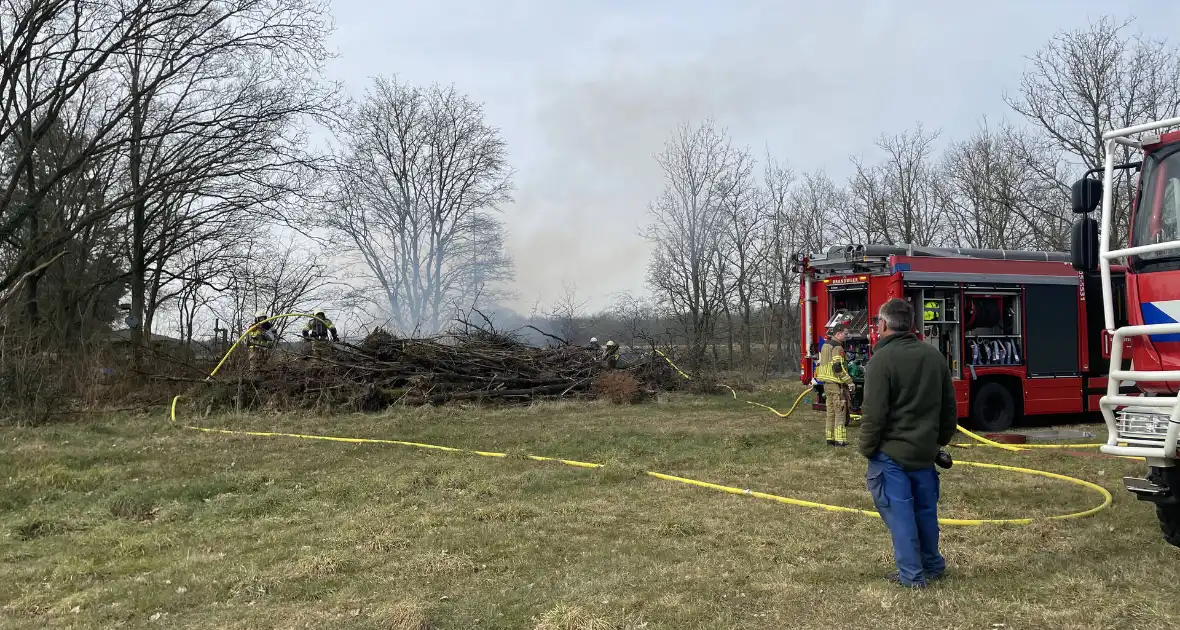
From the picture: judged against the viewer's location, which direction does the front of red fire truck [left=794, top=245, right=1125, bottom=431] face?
facing away from the viewer and to the right of the viewer

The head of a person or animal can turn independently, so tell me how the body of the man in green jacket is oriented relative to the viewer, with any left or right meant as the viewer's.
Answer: facing away from the viewer and to the left of the viewer

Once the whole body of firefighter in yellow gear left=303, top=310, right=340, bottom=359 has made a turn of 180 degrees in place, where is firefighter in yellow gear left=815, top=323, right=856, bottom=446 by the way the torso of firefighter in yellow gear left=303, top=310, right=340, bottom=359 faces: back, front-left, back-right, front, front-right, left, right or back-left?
front-left

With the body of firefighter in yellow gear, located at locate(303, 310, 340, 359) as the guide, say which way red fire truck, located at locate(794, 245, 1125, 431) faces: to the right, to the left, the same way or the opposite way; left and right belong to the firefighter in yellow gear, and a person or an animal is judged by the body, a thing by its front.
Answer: to the right

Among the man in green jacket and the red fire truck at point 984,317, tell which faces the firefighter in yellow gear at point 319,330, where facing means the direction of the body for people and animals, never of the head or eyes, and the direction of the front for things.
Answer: the man in green jacket

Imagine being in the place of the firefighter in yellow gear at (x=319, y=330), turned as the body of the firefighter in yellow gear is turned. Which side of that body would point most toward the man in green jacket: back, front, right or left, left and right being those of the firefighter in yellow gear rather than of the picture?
front

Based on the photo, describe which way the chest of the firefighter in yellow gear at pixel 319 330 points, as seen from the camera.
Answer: away from the camera

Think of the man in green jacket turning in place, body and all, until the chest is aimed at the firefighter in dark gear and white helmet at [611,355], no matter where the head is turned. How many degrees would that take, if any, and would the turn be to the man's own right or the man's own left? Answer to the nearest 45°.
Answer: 0° — they already face them

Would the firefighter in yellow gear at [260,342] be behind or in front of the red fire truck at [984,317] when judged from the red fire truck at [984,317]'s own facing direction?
behind
